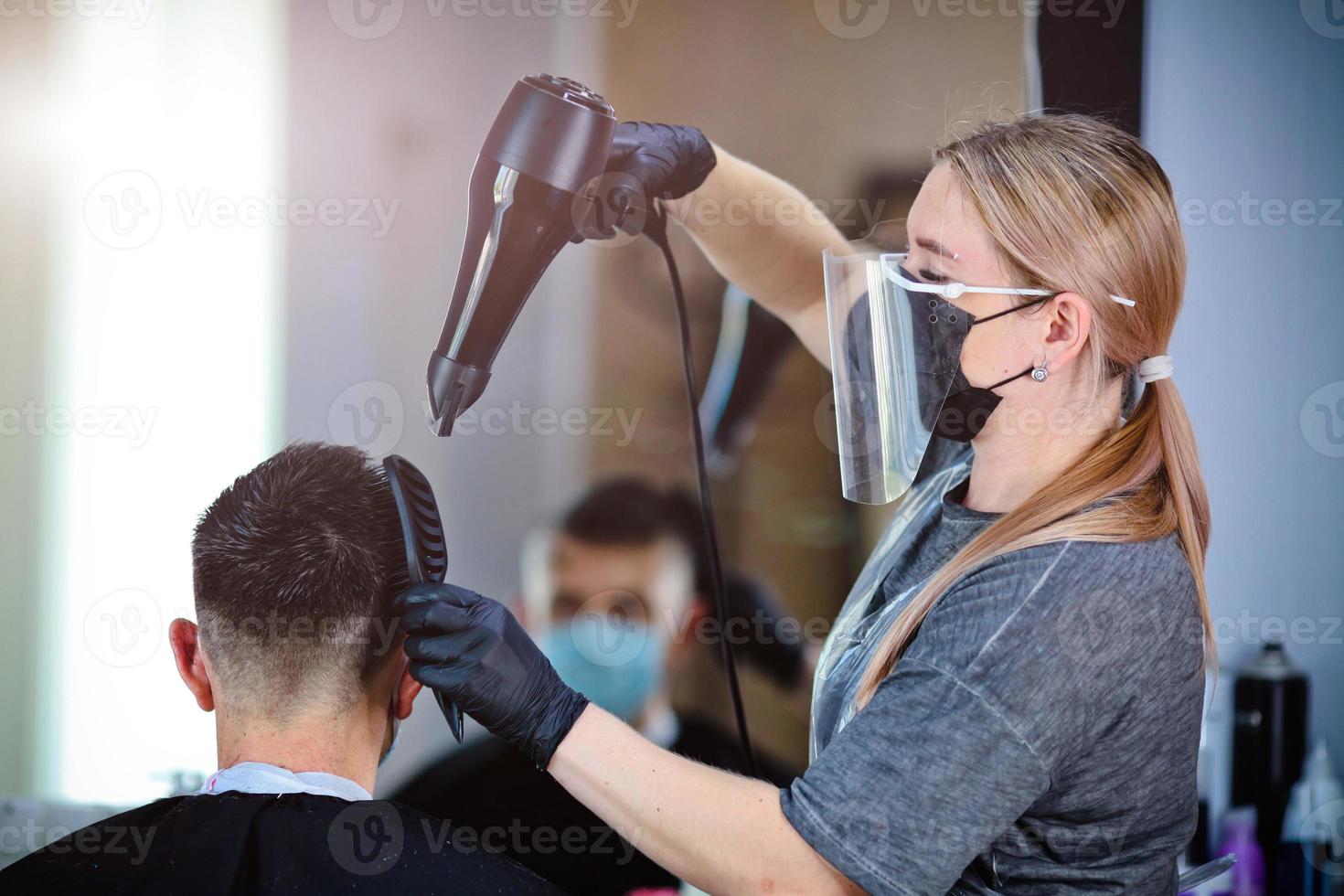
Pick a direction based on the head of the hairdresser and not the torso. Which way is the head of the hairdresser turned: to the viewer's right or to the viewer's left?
to the viewer's left

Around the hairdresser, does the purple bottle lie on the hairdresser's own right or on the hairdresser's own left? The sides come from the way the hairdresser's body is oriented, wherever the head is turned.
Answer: on the hairdresser's own right

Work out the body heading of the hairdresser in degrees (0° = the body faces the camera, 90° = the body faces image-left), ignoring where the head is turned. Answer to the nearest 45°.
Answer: approximately 90°
